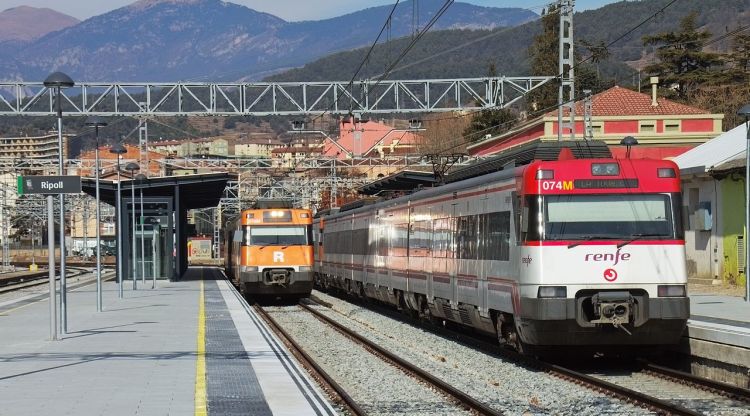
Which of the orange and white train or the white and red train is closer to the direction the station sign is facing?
the white and red train

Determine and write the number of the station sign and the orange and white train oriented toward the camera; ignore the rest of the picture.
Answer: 2

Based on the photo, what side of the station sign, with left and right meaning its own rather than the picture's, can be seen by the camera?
front

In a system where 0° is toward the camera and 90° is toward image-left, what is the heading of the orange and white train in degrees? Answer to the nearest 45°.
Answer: approximately 0°

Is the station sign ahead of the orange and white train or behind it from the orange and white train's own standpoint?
ahead
